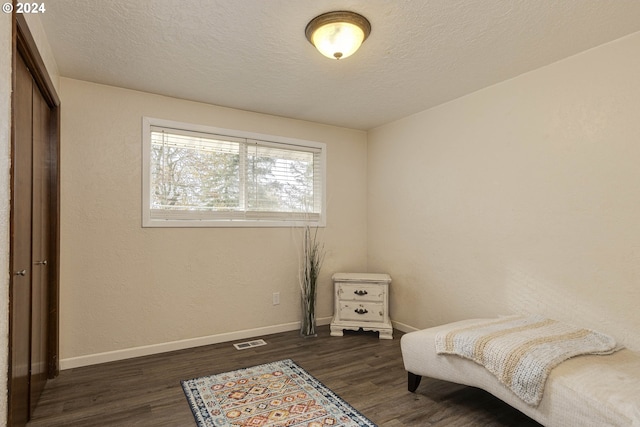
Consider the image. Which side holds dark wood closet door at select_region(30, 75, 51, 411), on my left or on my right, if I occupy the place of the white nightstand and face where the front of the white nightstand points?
on my right

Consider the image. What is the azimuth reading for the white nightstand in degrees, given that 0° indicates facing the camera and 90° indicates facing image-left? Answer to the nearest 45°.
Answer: approximately 0°

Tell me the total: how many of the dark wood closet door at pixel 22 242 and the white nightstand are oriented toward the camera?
1

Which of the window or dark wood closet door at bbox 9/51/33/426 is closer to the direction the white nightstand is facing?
the dark wood closet door

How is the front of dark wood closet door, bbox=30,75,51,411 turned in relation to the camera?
facing to the right of the viewer

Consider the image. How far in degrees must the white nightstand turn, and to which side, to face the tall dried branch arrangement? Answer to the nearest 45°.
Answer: approximately 90° to its right

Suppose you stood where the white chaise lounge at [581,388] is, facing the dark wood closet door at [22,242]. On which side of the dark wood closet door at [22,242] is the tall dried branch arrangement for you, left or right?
right

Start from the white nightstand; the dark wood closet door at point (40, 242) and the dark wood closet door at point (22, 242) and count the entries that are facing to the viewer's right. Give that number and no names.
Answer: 2

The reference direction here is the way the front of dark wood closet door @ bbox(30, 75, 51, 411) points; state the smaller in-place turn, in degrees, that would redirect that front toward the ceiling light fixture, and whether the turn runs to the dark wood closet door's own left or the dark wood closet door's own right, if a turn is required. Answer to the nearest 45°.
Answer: approximately 45° to the dark wood closet door's own right

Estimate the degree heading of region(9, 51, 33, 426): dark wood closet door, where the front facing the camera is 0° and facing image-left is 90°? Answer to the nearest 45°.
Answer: approximately 270°
